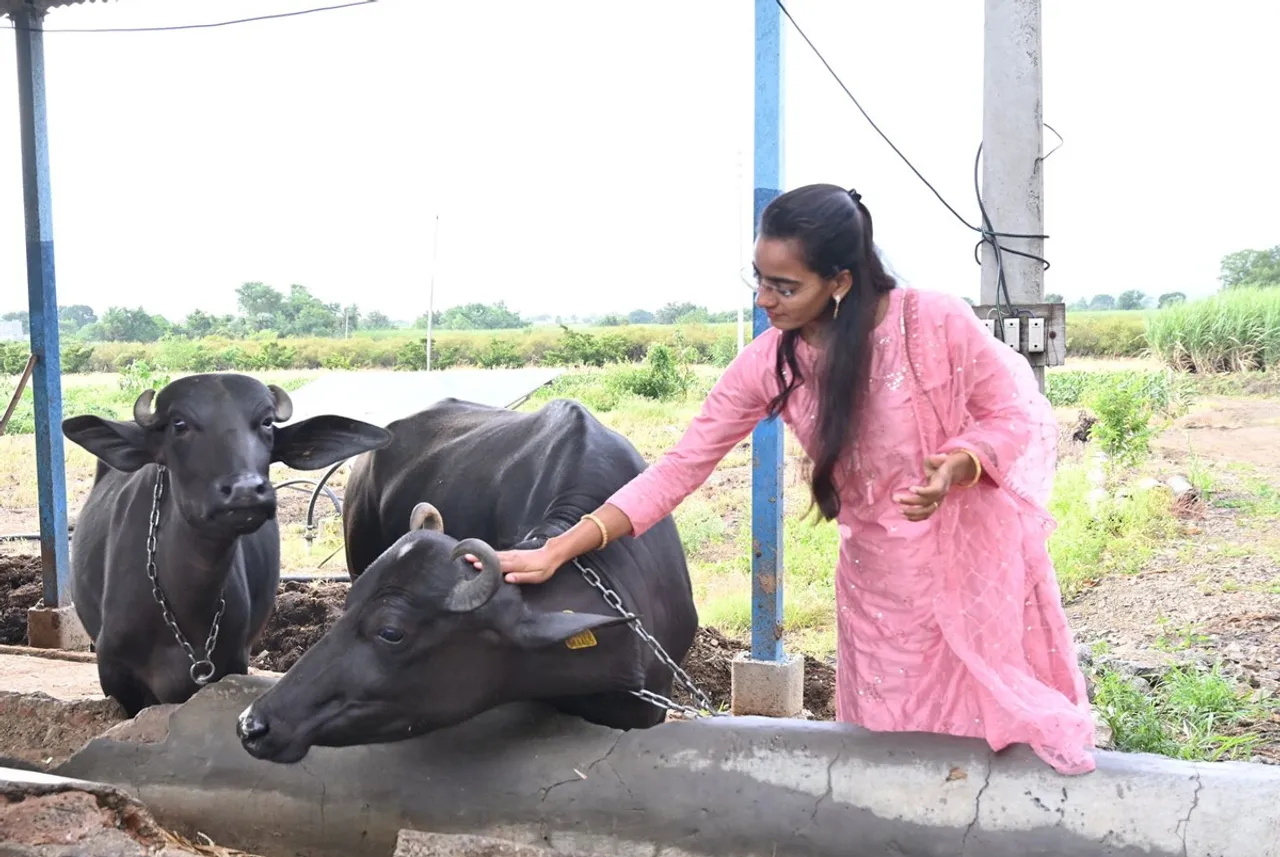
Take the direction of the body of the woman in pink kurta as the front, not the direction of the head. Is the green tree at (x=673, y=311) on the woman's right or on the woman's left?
on the woman's right

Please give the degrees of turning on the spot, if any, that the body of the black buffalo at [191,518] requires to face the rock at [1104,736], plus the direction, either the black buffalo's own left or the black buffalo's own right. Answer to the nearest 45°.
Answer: approximately 90° to the black buffalo's own left

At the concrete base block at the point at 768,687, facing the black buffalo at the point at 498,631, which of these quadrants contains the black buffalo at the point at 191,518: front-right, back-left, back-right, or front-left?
front-right

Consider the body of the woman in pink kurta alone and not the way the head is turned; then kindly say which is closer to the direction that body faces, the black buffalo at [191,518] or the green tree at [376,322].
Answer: the black buffalo

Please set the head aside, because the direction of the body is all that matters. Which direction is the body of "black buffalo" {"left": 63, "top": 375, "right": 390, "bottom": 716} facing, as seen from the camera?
toward the camera

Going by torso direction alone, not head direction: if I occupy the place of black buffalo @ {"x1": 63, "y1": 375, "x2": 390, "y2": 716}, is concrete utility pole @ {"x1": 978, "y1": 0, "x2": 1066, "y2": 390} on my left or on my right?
on my left

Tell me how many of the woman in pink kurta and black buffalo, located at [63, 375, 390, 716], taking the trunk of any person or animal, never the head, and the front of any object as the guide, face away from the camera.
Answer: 0

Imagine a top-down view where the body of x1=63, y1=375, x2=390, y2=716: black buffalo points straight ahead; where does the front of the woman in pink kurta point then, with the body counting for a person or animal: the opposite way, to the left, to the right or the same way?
to the right

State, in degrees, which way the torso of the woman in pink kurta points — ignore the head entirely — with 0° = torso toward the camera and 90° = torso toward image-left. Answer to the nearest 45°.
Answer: approximately 45°

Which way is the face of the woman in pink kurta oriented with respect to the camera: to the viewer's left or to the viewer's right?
to the viewer's left

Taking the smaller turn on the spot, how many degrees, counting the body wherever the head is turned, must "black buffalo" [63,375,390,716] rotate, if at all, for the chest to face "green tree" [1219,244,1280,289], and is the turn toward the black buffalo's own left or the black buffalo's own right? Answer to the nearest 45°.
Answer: approximately 135° to the black buffalo's own left

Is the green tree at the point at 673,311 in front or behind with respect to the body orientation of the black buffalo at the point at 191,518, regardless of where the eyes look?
behind

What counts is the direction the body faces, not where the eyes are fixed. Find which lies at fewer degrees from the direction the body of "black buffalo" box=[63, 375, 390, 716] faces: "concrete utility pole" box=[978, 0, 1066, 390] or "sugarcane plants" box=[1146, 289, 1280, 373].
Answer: the concrete utility pole

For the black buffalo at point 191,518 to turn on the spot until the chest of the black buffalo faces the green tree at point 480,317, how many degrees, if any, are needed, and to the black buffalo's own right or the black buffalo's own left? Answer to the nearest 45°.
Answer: approximately 180°
